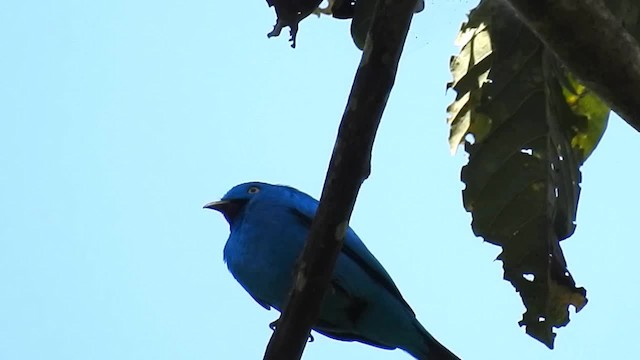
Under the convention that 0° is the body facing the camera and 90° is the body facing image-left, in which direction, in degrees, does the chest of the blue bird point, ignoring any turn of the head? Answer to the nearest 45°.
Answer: approximately 90°
